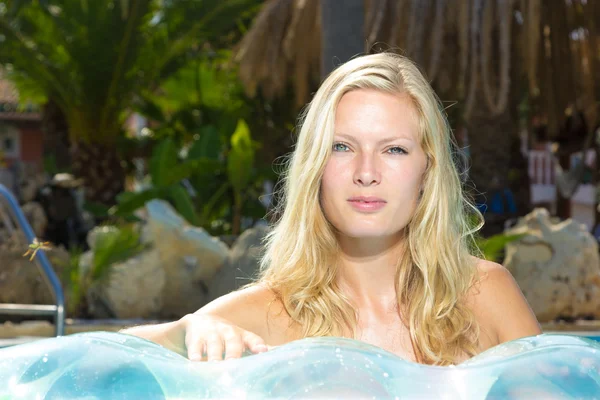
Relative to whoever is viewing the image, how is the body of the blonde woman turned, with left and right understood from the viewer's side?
facing the viewer

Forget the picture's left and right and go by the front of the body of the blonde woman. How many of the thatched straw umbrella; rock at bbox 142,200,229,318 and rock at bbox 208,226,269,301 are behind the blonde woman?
3

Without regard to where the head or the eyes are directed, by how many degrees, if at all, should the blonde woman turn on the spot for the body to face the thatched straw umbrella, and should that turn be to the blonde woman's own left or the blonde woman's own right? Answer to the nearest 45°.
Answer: approximately 180°

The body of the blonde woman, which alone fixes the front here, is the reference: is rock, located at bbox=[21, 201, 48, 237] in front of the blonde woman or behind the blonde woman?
behind

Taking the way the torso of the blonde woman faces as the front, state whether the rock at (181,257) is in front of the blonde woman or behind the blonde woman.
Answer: behind

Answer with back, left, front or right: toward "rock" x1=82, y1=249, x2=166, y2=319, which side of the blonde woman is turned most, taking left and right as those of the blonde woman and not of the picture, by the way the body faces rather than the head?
back

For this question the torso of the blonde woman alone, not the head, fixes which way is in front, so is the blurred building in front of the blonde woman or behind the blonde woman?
behind

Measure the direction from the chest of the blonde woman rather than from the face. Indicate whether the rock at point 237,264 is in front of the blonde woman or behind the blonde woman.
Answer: behind

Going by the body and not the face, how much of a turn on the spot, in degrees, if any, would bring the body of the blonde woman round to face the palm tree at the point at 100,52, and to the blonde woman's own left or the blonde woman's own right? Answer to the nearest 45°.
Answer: approximately 180°

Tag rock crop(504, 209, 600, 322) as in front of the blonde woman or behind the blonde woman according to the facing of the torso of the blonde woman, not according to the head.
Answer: behind
